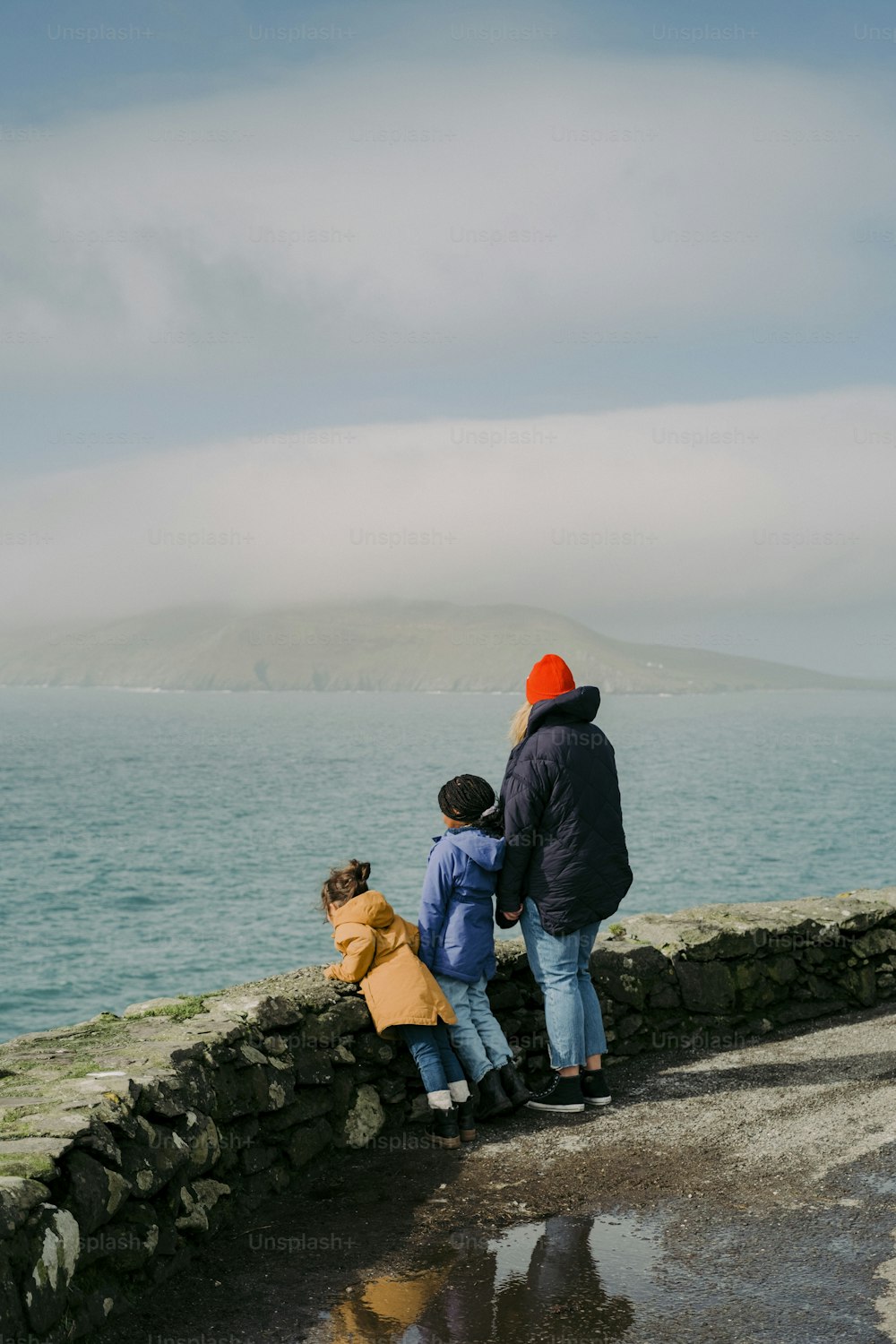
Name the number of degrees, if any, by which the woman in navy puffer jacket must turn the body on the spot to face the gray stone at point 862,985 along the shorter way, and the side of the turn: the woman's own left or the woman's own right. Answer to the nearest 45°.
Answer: approximately 90° to the woman's own right

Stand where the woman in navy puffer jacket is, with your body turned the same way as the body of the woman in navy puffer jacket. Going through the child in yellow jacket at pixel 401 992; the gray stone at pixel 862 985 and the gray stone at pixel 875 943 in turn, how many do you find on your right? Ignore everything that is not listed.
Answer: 2

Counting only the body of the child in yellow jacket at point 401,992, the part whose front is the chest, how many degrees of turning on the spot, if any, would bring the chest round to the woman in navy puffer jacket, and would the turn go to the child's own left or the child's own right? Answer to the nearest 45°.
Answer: approximately 135° to the child's own right

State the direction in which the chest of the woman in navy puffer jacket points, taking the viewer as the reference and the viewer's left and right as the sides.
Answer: facing away from the viewer and to the left of the viewer

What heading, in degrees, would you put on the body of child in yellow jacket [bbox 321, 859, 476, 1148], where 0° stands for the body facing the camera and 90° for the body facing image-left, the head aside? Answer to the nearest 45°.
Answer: approximately 135°

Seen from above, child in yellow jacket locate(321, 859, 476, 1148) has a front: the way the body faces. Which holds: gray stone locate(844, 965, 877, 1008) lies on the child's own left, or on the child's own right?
on the child's own right

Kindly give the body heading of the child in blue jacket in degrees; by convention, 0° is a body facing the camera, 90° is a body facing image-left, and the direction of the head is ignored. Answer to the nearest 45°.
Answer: approximately 135°

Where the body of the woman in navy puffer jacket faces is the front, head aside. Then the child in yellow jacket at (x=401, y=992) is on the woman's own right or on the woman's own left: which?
on the woman's own left

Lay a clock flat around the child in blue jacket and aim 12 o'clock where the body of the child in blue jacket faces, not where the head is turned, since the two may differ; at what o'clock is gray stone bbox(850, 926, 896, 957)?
The gray stone is roughly at 3 o'clock from the child in blue jacket.

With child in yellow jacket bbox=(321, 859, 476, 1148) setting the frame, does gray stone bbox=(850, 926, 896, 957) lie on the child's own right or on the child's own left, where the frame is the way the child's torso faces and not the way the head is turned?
on the child's own right
